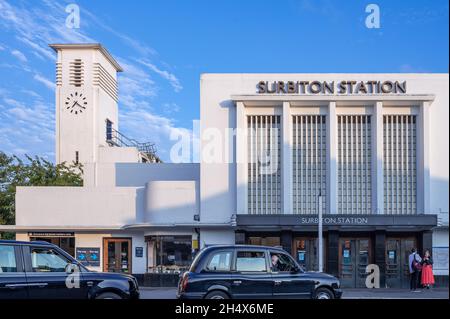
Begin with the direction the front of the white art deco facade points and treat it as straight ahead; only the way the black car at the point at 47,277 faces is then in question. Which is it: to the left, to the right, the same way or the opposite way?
to the left

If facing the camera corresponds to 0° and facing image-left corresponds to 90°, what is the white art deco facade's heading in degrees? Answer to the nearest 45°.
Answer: approximately 0°

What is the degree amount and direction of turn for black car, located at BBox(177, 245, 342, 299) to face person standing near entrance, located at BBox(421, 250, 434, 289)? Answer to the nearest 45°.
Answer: approximately 45° to its left

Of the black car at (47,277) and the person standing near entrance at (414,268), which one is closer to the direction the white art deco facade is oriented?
the black car

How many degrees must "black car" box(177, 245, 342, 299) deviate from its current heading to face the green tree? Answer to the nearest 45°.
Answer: approximately 135° to its left

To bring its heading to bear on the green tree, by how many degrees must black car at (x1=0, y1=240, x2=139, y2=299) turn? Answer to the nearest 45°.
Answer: approximately 90° to its left

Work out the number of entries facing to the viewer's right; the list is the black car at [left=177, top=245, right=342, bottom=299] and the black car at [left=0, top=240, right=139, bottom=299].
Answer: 2

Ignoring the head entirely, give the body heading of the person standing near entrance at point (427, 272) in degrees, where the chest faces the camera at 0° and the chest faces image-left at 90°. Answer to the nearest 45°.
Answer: approximately 0°

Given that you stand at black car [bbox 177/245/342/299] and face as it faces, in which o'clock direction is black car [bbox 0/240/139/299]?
black car [bbox 0/240/139/299] is roughly at 5 o'clock from black car [bbox 177/245/342/299].

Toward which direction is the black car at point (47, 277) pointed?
to the viewer's right

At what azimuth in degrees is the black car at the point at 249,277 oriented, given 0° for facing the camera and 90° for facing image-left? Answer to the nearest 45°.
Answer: approximately 270°

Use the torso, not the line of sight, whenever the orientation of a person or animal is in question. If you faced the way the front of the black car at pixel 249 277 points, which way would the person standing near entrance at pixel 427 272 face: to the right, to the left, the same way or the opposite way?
to the right
